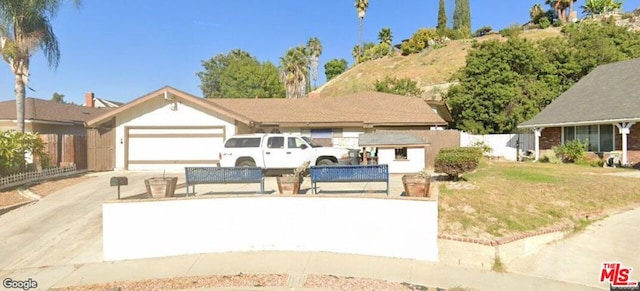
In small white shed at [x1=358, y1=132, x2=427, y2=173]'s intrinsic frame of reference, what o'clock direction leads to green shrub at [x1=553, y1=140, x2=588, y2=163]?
The green shrub is roughly at 8 o'clock from the small white shed.

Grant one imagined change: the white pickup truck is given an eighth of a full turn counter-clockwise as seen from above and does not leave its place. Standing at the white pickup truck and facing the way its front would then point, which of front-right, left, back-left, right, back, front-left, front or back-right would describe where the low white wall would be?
back-right

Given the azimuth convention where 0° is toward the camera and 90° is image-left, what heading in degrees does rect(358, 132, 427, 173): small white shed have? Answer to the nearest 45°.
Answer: approximately 0°

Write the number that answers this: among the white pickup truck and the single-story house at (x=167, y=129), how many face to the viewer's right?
1

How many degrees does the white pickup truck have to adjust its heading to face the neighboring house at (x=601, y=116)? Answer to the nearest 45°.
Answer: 0° — it already faces it

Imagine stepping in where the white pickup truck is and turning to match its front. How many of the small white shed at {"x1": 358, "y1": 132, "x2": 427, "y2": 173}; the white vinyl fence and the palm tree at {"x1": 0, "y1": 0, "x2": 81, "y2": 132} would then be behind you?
1

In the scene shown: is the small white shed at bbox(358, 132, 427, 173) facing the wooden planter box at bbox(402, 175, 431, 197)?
yes

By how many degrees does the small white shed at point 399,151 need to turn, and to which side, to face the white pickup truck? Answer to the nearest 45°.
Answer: approximately 45° to its right

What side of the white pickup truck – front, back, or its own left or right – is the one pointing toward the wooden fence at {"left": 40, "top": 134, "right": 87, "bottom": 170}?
back

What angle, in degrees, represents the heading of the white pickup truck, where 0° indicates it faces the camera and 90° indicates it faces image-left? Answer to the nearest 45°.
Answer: approximately 270°

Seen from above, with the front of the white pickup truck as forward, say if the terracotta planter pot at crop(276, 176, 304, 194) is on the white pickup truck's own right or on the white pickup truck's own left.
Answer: on the white pickup truck's own right

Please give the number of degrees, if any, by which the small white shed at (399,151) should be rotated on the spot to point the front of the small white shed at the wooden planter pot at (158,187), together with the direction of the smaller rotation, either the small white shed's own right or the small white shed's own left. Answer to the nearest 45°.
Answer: approximately 45° to the small white shed's own right

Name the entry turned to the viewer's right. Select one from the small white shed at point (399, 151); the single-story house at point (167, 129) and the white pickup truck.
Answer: the white pickup truck

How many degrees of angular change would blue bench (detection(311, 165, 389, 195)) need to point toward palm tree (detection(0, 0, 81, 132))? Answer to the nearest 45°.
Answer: approximately 90° to its right

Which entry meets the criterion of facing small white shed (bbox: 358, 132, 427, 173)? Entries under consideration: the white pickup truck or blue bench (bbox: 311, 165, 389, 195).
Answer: the white pickup truck
